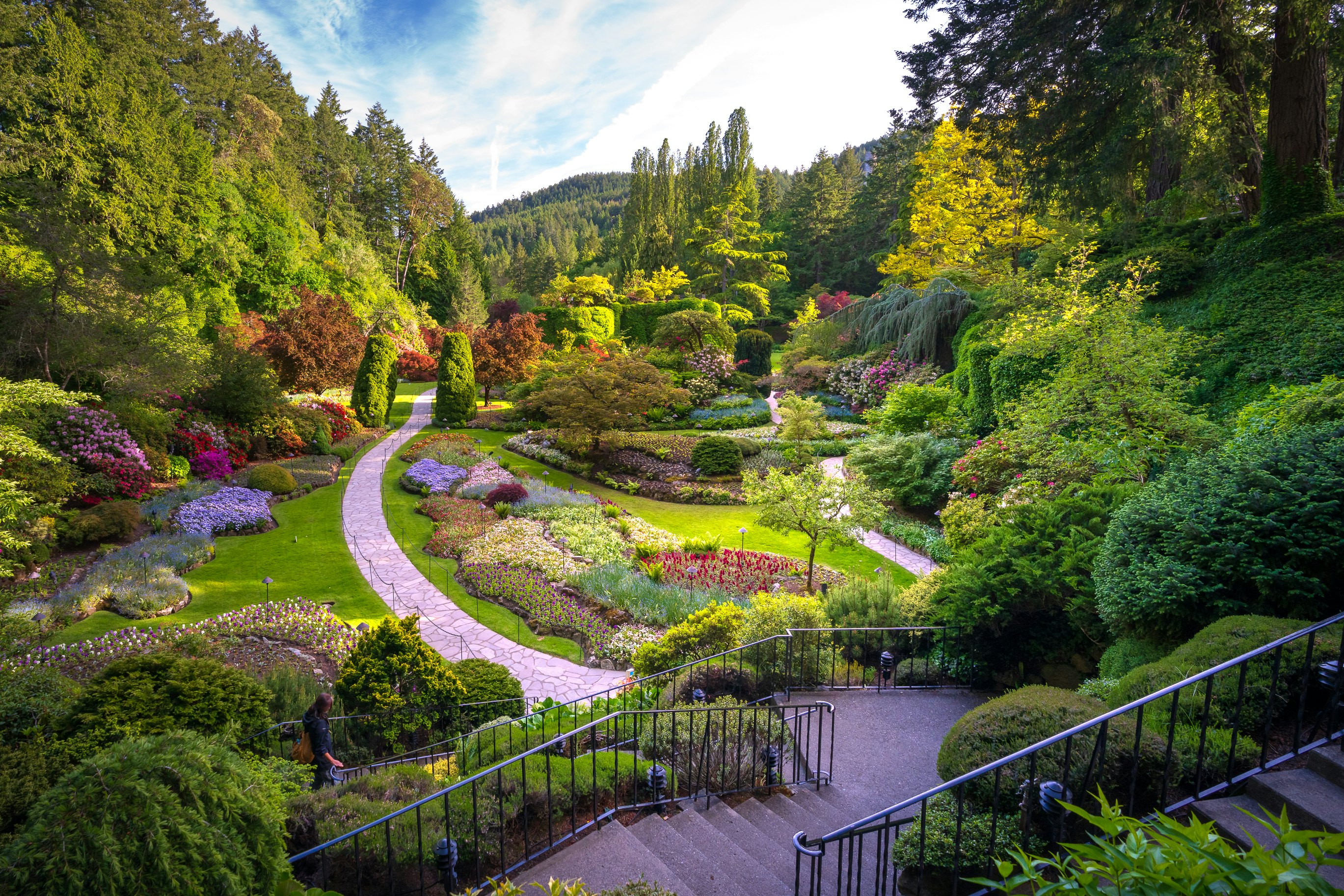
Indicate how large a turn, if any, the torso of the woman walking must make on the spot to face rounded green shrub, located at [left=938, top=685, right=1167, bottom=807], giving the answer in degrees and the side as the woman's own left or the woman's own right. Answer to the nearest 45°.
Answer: approximately 45° to the woman's own right

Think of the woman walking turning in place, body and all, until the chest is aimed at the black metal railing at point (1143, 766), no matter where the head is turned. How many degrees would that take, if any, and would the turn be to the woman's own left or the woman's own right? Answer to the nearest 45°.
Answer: approximately 45° to the woman's own right

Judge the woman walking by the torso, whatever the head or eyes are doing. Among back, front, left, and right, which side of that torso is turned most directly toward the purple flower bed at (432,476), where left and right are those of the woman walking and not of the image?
left

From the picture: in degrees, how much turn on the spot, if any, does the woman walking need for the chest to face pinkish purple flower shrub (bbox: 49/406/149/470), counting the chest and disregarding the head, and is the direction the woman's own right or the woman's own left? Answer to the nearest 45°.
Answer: approximately 90° to the woman's own left

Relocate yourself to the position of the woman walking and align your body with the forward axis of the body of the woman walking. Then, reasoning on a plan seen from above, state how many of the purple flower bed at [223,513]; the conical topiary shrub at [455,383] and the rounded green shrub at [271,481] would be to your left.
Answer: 3

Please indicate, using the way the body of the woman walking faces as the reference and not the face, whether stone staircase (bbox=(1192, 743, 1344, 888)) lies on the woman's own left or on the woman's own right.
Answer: on the woman's own right

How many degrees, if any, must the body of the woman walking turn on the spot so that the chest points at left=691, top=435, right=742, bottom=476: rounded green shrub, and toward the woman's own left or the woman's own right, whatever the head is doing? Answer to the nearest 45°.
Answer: approximately 45° to the woman's own left
